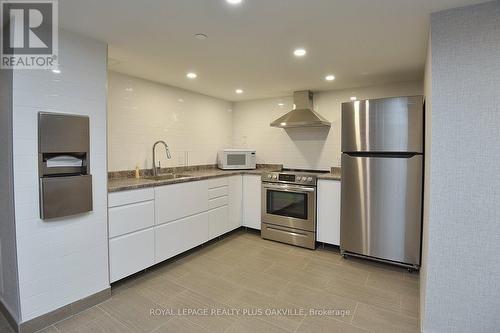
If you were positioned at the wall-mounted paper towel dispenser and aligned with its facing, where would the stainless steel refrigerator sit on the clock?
The stainless steel refrigerator is roughly at 11 o'clock from the wall-mounted paper towel dispenser.

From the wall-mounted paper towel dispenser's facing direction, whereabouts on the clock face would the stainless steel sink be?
The stainless steel sink is roughly at 9 o'clock from the wall-mounted paper towel dispenser.

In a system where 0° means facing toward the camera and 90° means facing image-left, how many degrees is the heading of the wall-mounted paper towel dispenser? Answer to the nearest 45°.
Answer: approximately 315°

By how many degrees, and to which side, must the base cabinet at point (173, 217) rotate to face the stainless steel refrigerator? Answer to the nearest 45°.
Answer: approximately 45° to its left

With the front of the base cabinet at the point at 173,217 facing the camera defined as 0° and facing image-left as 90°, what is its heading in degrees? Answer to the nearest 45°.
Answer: approximately 315°

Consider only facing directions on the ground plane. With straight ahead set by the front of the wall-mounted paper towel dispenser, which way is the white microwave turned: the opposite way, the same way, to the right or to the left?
to the right

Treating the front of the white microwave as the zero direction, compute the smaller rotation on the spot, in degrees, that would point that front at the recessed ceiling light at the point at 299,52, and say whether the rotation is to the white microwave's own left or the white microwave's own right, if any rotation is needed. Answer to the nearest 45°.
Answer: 0° — it already faces it

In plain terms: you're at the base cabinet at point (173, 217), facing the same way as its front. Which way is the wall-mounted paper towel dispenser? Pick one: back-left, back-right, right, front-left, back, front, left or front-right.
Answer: right

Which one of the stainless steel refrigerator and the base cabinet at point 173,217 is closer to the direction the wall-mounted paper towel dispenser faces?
the stainless steel refrigerator

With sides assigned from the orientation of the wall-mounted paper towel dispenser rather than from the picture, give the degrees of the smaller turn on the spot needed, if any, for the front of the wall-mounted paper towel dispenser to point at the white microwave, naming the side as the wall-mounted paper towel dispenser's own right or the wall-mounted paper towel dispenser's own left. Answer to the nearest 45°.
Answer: approximately 90° to the wall-mounted paper towel dispenser's own left
